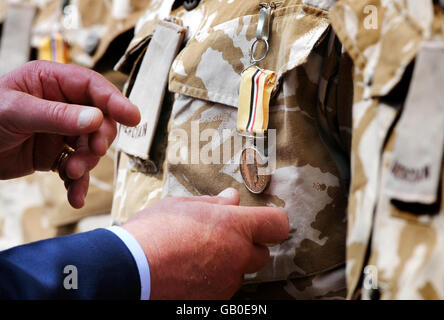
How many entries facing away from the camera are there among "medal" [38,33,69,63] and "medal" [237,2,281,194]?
0

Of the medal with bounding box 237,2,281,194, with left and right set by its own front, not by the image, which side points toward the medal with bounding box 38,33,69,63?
right

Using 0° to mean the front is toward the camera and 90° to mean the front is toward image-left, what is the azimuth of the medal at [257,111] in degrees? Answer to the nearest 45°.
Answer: approximately 45°

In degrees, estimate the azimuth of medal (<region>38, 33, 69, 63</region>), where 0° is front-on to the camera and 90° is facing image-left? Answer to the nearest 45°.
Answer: approximately 0°
